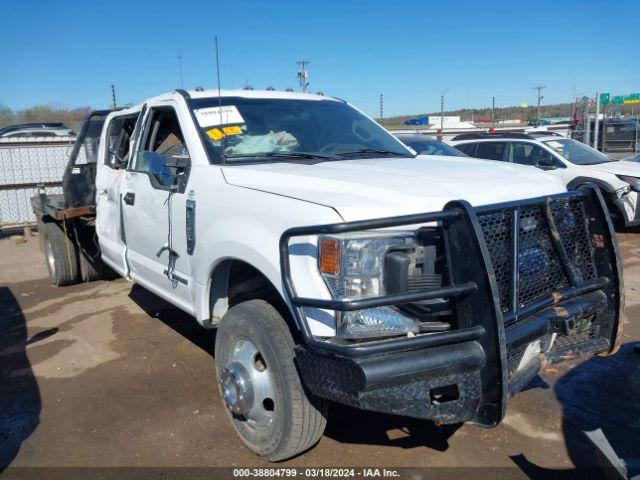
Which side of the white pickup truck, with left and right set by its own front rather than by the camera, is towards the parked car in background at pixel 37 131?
back

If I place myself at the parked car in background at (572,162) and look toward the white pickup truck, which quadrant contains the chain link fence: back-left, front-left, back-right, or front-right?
front-right

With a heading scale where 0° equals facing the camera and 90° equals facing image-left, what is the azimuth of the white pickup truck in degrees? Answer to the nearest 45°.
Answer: approximately 315°

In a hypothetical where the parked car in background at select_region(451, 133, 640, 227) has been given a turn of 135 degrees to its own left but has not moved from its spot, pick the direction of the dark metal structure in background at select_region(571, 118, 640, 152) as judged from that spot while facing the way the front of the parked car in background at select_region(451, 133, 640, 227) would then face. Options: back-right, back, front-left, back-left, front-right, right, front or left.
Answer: front

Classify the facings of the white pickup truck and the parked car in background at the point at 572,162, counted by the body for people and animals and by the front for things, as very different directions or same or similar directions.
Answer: same or similar directions

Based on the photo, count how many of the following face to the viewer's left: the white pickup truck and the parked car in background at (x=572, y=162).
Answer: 0

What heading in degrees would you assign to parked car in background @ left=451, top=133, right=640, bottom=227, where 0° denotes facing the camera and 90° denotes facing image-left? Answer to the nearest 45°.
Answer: approximately 315°

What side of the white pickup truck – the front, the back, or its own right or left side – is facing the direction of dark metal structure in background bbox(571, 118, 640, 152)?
left

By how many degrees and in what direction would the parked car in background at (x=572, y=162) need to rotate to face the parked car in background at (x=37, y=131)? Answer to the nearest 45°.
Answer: approximately 135° to its right
